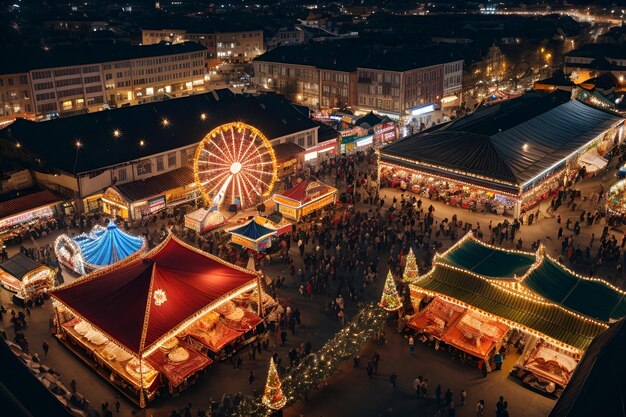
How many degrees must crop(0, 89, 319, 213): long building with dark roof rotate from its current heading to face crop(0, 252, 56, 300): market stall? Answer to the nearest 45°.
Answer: approximately 45° to its right

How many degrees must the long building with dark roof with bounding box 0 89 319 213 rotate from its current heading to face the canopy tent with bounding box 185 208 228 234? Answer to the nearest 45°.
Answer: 0° — it already faces it

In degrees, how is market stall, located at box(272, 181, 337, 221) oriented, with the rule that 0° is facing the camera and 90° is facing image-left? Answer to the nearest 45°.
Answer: approximately 315°

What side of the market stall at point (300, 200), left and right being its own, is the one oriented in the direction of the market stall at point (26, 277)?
right

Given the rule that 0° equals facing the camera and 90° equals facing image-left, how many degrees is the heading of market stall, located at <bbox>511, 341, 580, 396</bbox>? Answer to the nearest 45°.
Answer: approximately 45°

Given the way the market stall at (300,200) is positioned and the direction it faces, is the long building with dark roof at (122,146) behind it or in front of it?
behind

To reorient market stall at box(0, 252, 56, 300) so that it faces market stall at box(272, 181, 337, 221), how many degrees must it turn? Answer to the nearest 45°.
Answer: approximately 45° to its left

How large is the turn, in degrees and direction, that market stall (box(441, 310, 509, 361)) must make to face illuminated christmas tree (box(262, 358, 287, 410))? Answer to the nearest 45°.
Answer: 0° — it already faces it

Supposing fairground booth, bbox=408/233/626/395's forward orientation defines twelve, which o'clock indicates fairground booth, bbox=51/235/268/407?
fairground booth, bbox=51/235/268/407 is roughly at 1 o'clock from fairground booth, bbox=408/233/626/395.

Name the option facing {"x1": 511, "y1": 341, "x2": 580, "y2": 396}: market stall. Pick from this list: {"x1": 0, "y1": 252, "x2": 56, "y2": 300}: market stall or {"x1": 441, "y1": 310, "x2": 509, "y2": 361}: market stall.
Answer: {"x1": 0, "y1": 252, "x2": 56, "y2": 300}: market stall

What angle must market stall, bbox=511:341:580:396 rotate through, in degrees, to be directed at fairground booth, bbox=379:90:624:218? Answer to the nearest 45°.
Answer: approximately 135° to its right

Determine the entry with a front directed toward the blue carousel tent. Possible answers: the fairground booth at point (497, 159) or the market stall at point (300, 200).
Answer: the fairground booth

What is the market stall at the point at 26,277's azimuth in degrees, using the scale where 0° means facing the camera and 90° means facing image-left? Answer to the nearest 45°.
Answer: approximately 315°
